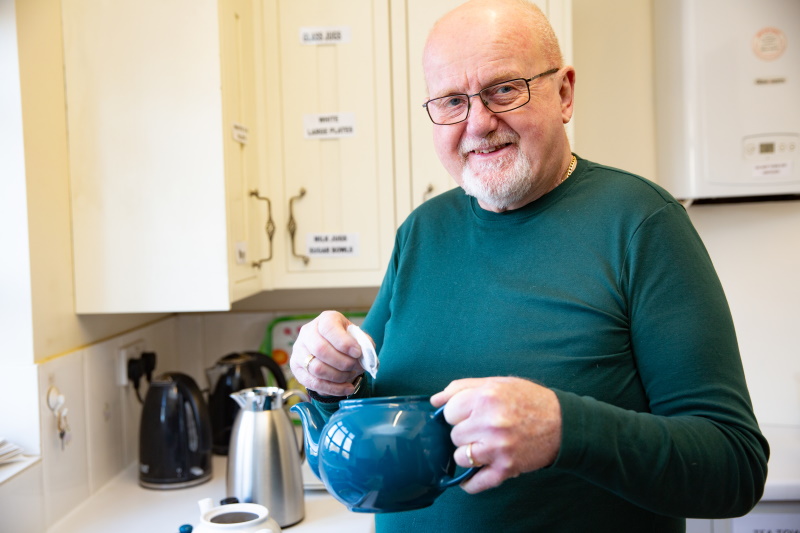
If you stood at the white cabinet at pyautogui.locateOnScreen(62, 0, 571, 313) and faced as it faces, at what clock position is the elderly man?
The elderly man is roughly at 11 o'clock from the white cabinet.

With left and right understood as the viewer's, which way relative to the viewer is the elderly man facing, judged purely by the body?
facing the viewer and to the left of the viewer

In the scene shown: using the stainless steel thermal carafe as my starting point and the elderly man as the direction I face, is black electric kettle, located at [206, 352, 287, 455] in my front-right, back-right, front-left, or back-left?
back-left

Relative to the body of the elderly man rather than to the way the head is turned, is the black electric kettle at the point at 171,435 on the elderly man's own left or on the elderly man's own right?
on the elderly man's own right

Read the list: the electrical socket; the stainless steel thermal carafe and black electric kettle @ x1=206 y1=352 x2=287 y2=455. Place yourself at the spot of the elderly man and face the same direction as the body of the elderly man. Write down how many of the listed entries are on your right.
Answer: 3

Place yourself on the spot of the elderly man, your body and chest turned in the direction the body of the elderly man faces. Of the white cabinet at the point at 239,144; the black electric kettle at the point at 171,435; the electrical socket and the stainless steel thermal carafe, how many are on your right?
4

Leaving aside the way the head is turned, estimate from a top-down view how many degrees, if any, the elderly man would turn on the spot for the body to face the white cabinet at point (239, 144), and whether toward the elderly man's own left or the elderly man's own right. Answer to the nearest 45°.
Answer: approximately 90° to the elderly man's own right

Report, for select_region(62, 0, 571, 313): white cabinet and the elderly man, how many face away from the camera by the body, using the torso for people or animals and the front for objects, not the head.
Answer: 0

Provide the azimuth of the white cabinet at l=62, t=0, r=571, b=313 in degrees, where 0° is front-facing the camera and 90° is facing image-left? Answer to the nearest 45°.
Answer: approximately 0°

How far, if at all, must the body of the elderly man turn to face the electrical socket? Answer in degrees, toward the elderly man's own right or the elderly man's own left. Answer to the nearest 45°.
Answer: approximately 90° to the elderly man's own right

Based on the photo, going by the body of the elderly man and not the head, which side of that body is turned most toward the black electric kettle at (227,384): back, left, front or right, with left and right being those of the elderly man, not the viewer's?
right
